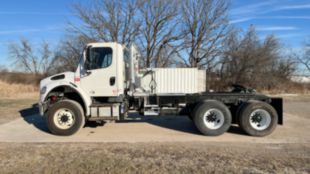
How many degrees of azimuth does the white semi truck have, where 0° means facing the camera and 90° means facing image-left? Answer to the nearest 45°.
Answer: approximately 90°

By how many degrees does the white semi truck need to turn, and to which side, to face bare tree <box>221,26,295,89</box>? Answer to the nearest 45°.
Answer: approximately 135° to its right
